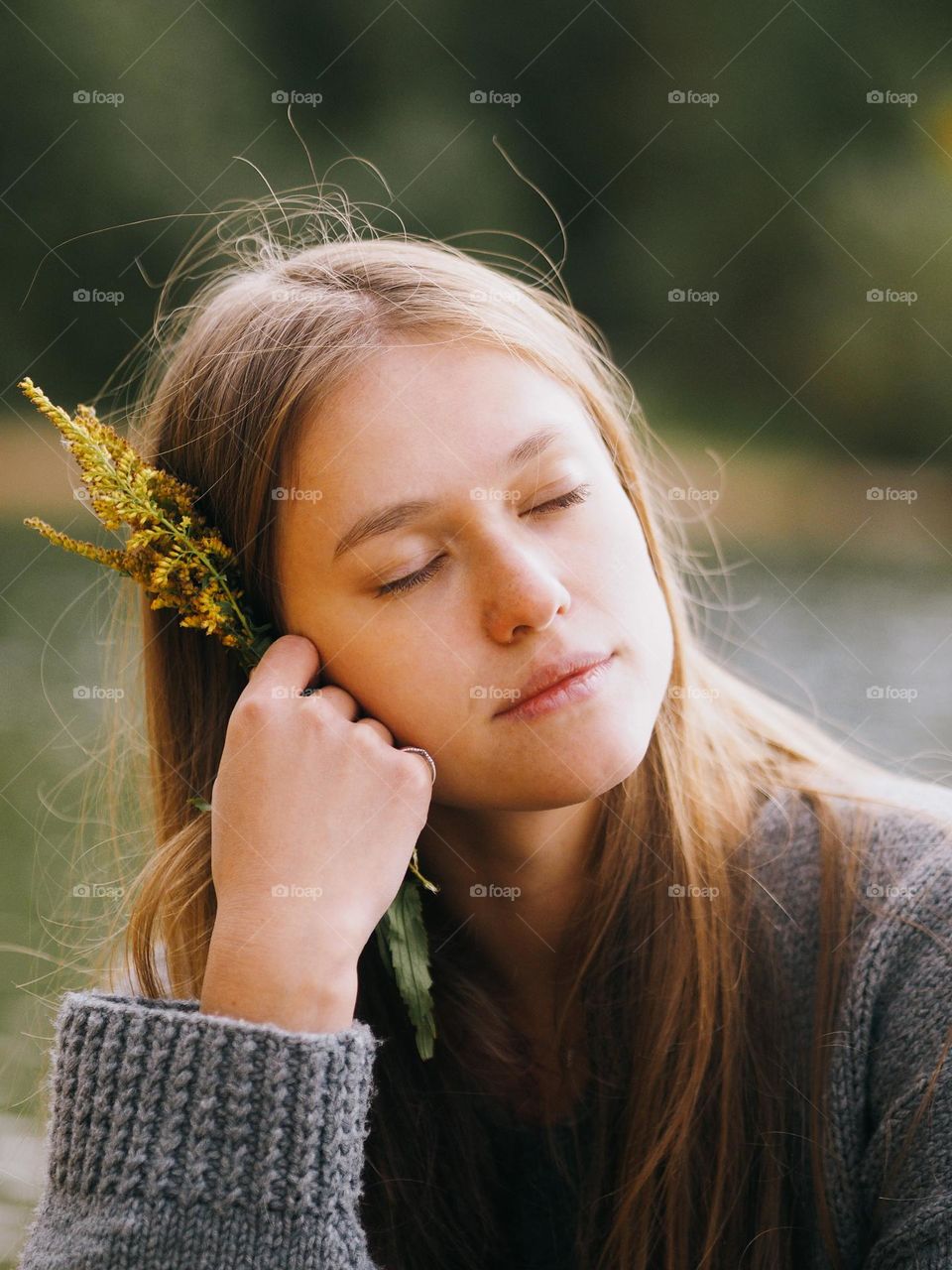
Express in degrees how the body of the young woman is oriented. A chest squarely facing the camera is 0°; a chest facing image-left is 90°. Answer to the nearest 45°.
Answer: approximately 0°
